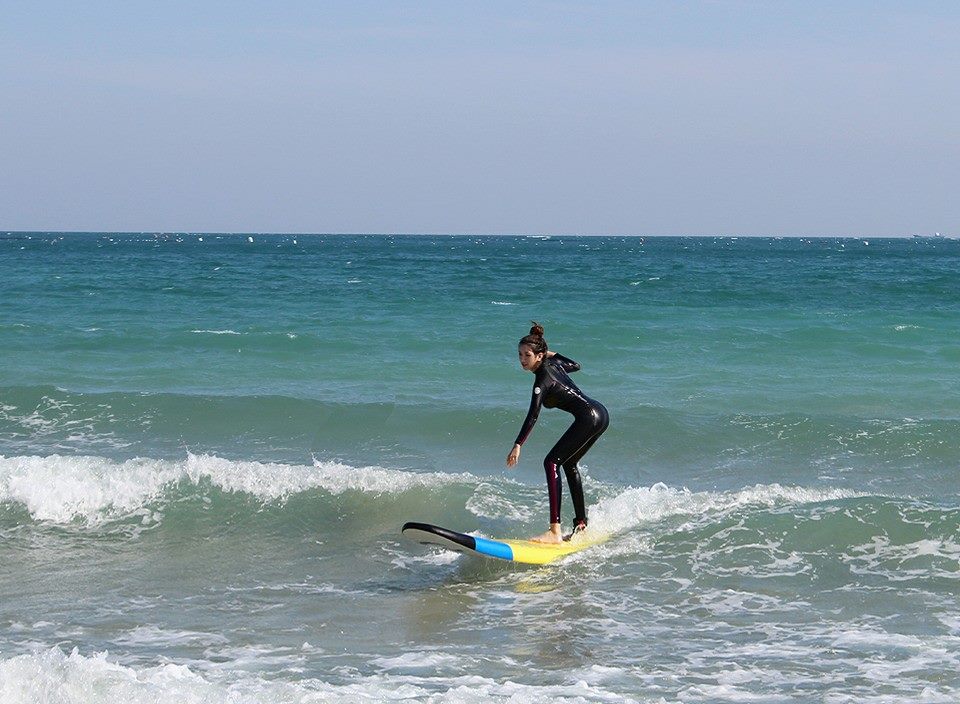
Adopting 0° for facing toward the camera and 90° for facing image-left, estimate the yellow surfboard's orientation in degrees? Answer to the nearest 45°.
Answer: approximately 90°

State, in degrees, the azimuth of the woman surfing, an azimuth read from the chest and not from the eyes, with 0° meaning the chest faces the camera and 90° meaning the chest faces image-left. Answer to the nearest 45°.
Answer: approximately 90°

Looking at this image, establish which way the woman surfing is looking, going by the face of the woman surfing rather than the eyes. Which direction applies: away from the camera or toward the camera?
toward the camera
